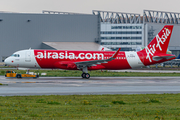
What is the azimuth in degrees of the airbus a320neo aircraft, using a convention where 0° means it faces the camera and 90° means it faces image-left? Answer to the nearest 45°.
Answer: approximately 90°
